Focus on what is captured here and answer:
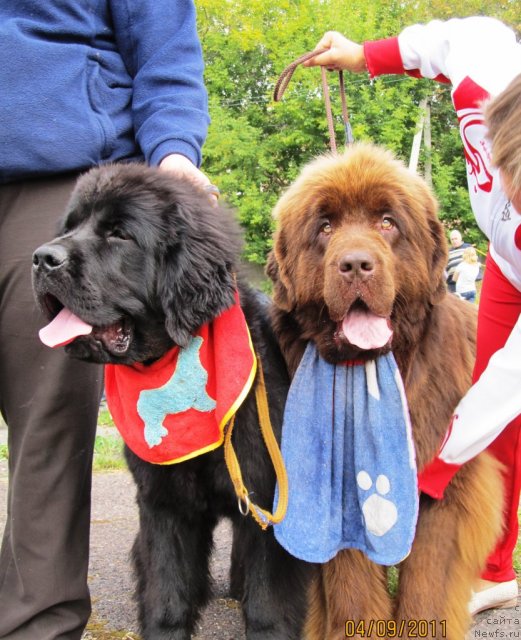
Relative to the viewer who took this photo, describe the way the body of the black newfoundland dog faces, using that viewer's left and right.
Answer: facing the viewer and to the left of the viewer

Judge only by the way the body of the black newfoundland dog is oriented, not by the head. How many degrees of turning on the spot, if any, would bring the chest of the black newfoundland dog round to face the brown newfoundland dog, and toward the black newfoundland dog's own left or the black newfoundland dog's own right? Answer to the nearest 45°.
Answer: approximately 135° to the black newfoundland dog's own left

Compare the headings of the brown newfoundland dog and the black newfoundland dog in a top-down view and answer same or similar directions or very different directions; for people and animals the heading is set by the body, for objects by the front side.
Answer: same or similar directions

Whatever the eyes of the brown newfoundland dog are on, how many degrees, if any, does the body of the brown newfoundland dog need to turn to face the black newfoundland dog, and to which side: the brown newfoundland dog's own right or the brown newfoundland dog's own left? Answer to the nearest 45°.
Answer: approximately 45° to the brown newfoundland dog's own right

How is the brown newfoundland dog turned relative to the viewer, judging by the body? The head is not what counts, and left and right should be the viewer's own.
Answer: facing the viewer
